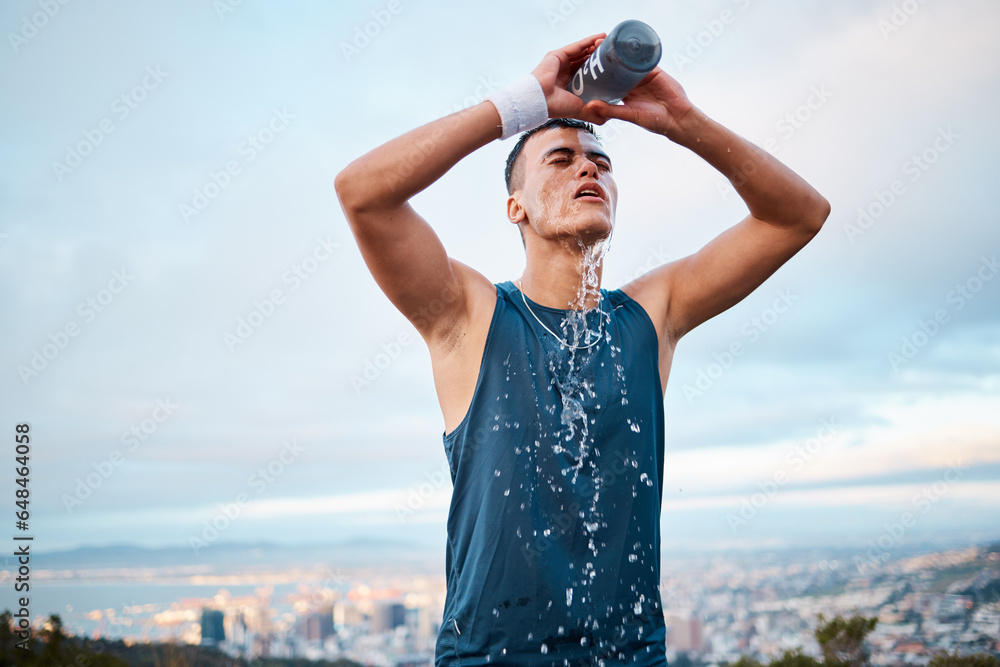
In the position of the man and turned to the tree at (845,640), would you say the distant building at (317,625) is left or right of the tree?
left

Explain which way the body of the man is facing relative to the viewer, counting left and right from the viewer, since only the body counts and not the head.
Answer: facing the viewer and to the right of the viewer

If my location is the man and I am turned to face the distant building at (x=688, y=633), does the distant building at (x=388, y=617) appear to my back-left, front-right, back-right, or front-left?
front-left

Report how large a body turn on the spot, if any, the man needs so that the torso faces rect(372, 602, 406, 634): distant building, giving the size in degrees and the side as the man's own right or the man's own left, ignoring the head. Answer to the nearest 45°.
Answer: approximately 135° to the man's own left

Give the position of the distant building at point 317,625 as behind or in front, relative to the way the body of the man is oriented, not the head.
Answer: behind

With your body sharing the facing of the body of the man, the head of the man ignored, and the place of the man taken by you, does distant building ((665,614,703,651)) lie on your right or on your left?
on your left

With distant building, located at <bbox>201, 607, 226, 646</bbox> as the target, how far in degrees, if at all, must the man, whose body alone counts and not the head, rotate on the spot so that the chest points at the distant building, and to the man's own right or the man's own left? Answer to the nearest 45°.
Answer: approximately 180°
